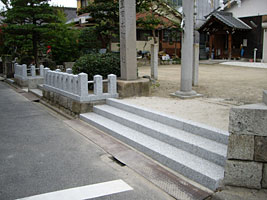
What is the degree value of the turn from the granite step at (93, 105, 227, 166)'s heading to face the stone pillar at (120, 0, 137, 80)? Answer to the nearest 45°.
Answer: approximately 135° to its right

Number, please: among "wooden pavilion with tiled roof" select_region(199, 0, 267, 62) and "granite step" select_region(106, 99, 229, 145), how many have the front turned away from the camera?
0

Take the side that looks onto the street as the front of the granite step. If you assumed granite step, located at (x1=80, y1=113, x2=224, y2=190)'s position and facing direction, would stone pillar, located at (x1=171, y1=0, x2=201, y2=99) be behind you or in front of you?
behind

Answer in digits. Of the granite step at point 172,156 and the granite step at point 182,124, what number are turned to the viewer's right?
0

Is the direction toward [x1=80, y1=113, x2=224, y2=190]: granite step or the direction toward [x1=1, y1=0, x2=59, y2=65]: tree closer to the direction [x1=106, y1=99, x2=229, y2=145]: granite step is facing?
the granite step

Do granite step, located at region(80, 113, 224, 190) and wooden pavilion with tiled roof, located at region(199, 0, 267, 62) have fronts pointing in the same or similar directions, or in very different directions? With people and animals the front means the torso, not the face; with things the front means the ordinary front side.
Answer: same or similar directions

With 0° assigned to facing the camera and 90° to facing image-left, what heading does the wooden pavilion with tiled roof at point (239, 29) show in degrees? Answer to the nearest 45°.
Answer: approximately 45°

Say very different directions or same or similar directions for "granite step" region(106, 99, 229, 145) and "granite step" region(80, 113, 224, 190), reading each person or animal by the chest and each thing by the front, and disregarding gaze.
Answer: same or similar directions

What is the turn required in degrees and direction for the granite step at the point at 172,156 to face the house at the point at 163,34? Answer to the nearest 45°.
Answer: approximately 135° to its right

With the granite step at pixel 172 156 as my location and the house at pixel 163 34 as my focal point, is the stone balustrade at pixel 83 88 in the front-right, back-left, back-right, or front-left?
front-left

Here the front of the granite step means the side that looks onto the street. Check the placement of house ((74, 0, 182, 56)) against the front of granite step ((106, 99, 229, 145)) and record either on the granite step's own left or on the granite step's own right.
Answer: on the granite step's own right

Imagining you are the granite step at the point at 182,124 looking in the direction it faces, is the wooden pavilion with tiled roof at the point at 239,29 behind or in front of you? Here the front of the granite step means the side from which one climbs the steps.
behind

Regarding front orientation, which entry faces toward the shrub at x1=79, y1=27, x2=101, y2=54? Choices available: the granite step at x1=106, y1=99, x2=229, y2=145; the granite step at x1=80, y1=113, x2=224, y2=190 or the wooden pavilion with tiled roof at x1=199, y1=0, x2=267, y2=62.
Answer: the wooden pavilion with tiled roof

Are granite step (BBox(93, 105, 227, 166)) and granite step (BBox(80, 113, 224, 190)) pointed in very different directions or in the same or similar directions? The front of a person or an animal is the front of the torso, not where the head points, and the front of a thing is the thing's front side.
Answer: same or similar directions

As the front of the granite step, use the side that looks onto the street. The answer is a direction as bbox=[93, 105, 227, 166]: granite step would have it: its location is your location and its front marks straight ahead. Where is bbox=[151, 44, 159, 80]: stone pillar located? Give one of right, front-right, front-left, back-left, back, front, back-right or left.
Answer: back-right

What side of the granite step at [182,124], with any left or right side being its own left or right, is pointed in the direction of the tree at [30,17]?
right

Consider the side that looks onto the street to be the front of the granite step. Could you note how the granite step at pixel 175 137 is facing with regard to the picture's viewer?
facing the viewer and to the left of the viewer
